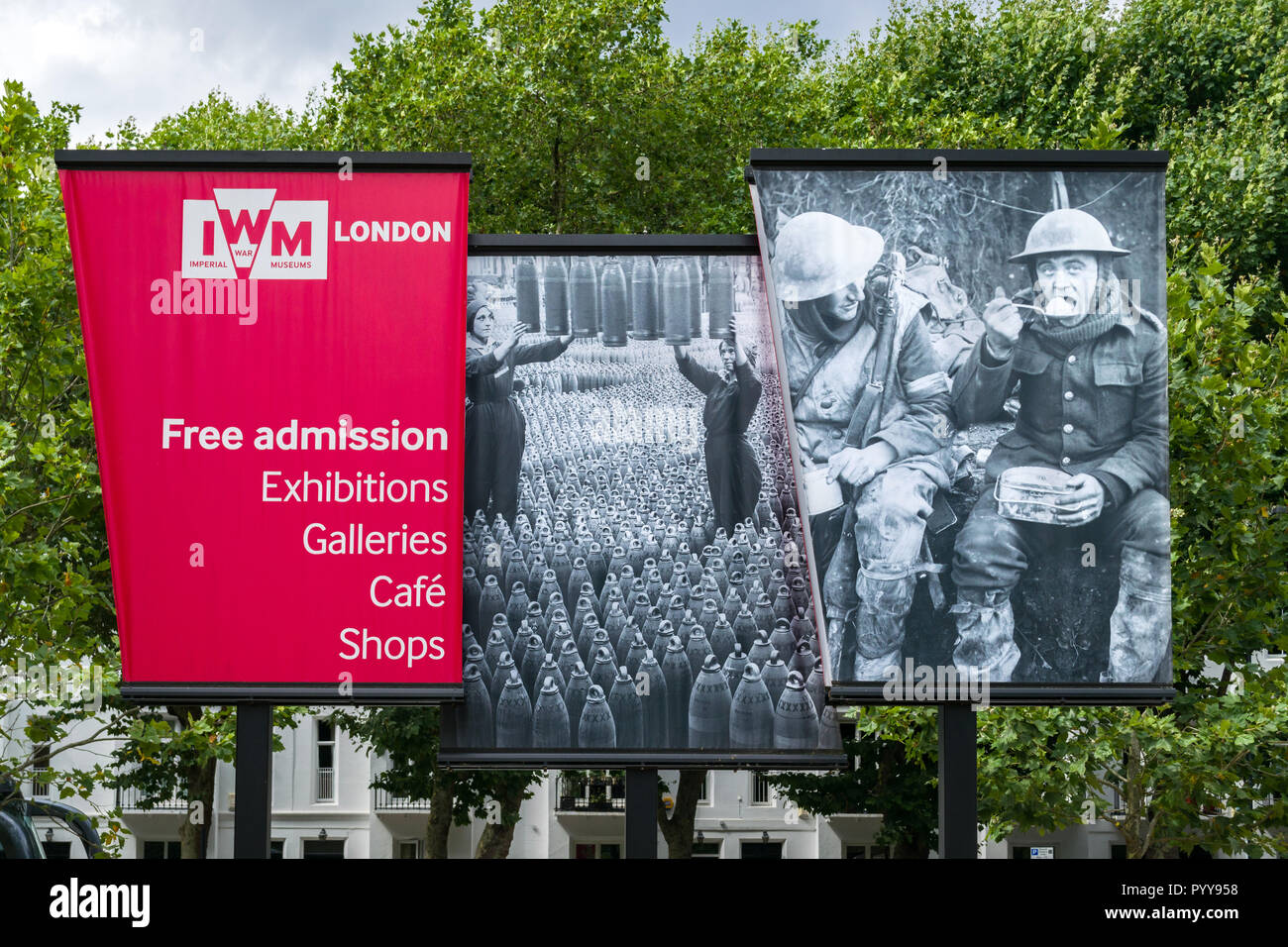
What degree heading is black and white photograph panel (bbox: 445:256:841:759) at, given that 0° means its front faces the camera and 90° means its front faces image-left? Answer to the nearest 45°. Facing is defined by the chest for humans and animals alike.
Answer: approximately 0°

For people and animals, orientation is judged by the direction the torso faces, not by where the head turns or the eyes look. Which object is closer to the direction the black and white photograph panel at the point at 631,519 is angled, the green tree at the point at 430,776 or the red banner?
the red banner

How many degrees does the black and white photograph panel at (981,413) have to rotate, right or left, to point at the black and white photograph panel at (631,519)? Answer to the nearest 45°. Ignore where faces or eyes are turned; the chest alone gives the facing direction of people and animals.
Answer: approximately 90° to its right

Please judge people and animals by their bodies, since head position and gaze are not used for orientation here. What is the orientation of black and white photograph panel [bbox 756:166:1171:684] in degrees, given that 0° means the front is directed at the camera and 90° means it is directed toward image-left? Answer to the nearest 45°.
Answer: approximately 0°

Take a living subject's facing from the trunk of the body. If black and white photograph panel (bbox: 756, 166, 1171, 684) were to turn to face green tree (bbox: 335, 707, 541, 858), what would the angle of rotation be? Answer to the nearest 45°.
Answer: approximately 135° to its right

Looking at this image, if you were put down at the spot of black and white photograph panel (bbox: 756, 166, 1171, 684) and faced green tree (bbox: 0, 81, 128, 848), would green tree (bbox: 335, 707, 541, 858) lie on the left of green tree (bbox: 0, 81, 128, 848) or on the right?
right

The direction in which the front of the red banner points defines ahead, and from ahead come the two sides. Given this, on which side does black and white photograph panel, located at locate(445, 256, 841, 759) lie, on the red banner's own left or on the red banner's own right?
on the red banner's own left

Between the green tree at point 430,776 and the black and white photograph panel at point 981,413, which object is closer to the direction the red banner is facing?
the black and white photograph panel
